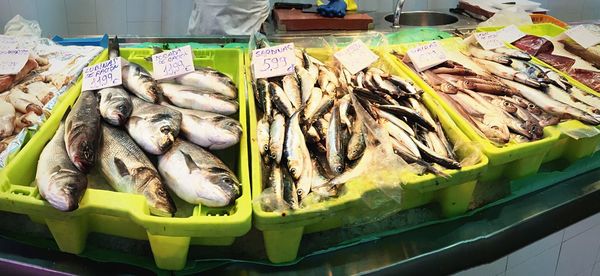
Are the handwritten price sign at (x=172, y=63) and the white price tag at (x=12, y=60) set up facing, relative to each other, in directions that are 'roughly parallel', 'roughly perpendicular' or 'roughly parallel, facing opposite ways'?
roughly parallel

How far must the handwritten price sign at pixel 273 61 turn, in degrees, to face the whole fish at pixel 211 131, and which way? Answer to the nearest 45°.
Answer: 0° — it already faces it

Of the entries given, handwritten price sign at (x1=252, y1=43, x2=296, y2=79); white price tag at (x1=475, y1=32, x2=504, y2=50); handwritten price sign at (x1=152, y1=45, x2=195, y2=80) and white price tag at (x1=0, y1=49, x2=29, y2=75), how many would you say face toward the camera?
4

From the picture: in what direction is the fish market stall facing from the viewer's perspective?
toward the camera

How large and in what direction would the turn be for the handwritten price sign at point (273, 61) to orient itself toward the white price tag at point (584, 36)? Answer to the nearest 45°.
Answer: approximately 90° to its left

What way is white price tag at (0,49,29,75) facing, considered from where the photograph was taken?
facing the viewer

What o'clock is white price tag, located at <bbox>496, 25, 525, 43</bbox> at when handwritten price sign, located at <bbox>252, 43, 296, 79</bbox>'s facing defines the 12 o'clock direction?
The white price tag is roughly at 8 o'clock from the handwritten price sign.

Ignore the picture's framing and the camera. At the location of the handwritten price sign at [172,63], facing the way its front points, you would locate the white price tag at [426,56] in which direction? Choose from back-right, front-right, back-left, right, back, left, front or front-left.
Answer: left

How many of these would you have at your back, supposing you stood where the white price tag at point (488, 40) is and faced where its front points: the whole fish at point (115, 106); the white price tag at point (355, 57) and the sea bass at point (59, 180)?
0

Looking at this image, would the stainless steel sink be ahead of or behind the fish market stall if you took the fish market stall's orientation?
behind

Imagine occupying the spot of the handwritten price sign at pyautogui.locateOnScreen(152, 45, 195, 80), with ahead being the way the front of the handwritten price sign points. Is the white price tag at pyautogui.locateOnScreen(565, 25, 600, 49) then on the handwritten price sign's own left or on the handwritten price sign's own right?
on the handwritten price sign's own left

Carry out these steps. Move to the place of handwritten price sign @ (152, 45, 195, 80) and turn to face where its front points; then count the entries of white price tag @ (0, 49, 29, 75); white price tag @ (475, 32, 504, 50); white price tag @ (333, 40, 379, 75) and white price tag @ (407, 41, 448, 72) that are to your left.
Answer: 3

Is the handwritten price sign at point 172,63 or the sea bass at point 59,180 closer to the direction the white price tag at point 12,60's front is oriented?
the sea bass

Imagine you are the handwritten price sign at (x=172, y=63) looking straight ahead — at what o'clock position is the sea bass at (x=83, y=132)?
The sea bass is roughly at 1 o'clock from the handwritten price sign.

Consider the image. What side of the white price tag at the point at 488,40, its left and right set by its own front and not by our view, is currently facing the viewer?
front

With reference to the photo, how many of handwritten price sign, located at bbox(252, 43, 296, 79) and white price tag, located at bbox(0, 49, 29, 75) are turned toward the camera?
2

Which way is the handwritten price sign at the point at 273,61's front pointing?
toward the camera

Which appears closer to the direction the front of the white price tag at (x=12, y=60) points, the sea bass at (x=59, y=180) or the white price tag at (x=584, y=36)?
the sea bass

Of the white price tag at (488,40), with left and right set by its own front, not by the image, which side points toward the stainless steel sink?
back
